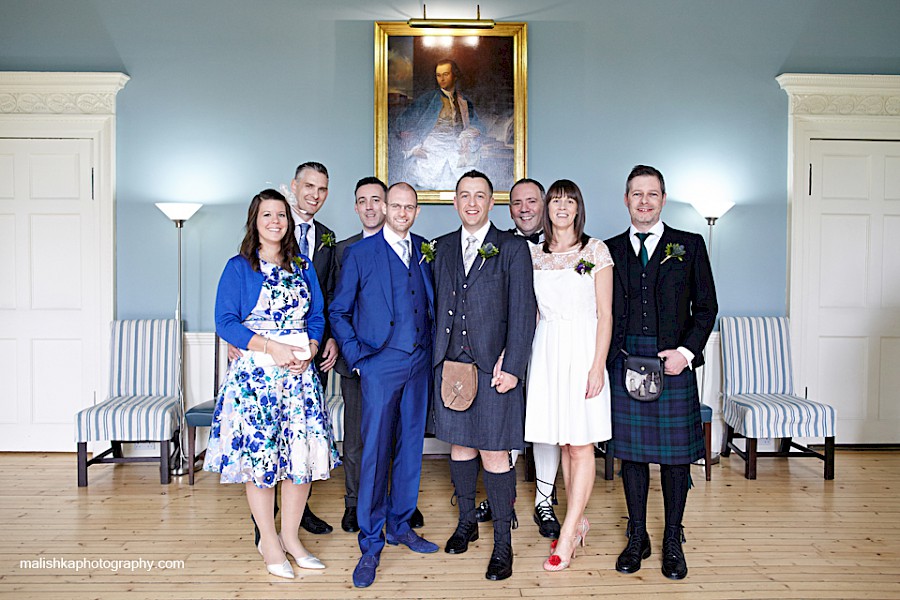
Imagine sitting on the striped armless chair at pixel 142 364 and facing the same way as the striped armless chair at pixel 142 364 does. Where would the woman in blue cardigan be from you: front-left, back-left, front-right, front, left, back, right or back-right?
front

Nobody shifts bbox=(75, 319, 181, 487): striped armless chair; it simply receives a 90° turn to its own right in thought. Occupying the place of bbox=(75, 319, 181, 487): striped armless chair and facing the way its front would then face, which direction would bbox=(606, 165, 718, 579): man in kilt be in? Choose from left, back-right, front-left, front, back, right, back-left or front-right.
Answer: back-left

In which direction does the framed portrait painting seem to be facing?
toward the camera

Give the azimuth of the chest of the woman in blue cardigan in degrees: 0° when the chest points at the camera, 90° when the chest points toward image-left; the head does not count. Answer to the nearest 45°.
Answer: approximately 315°

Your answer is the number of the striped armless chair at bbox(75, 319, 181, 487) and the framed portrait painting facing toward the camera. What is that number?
2

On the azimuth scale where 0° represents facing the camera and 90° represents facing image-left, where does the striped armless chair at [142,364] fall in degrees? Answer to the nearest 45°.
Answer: approximately 0°

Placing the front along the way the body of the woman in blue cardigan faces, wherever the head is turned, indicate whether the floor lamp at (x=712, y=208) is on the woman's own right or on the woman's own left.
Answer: on the woman's own left
